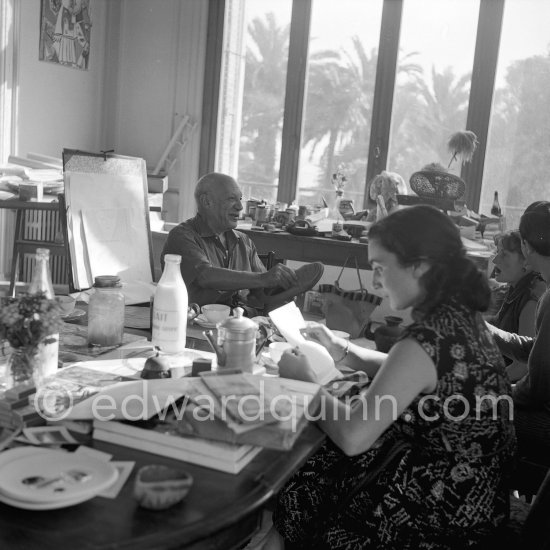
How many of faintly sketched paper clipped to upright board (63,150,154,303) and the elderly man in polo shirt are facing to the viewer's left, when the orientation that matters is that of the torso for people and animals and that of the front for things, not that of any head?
0

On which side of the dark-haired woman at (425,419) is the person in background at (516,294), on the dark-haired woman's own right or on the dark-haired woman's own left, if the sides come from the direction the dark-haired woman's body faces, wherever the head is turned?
on the dark-haired woman's own right

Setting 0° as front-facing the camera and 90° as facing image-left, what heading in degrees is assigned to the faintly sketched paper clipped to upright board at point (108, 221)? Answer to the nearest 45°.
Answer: approximately 0°

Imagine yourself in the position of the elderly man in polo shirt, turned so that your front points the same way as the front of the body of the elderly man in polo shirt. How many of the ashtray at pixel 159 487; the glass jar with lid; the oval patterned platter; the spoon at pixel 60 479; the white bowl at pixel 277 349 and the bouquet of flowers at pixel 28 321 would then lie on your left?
1

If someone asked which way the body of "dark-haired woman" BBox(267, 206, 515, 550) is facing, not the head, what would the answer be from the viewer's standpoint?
to the viewer's left

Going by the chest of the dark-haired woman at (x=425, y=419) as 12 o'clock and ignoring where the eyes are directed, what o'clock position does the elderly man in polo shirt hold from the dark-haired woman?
The elderly man in polo shirt is roughly at 2 o'clock from the dark-haired woman.

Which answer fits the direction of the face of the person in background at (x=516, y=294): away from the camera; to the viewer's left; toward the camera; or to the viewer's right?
to the viewer's left

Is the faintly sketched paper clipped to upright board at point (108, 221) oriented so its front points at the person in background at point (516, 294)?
no

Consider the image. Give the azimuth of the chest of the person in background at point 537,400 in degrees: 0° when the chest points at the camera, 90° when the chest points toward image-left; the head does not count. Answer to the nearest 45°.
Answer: approximately 135°

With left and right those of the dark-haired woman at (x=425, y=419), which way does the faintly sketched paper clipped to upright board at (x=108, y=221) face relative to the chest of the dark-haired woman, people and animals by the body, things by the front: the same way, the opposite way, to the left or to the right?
to the left

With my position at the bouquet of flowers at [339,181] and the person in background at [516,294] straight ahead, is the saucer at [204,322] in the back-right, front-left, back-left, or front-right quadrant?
front-right

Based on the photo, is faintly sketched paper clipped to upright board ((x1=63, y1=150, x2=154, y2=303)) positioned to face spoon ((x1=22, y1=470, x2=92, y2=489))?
yes

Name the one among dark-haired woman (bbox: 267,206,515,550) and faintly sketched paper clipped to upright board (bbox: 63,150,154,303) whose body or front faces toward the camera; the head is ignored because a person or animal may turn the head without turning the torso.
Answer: the faintly sketched paper clipped to upright board

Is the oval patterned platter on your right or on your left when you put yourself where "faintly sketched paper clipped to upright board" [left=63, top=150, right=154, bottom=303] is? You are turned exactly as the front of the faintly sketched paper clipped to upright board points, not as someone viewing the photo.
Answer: on your left

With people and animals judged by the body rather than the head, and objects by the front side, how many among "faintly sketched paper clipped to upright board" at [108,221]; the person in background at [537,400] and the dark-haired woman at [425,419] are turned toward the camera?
1

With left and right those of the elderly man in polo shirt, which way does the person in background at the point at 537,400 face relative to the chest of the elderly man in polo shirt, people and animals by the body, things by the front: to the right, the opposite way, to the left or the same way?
the opposite way

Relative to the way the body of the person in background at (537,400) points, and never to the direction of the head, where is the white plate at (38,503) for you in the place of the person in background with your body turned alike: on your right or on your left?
on your left

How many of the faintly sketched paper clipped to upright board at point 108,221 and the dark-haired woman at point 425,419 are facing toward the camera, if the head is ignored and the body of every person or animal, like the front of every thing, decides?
1
